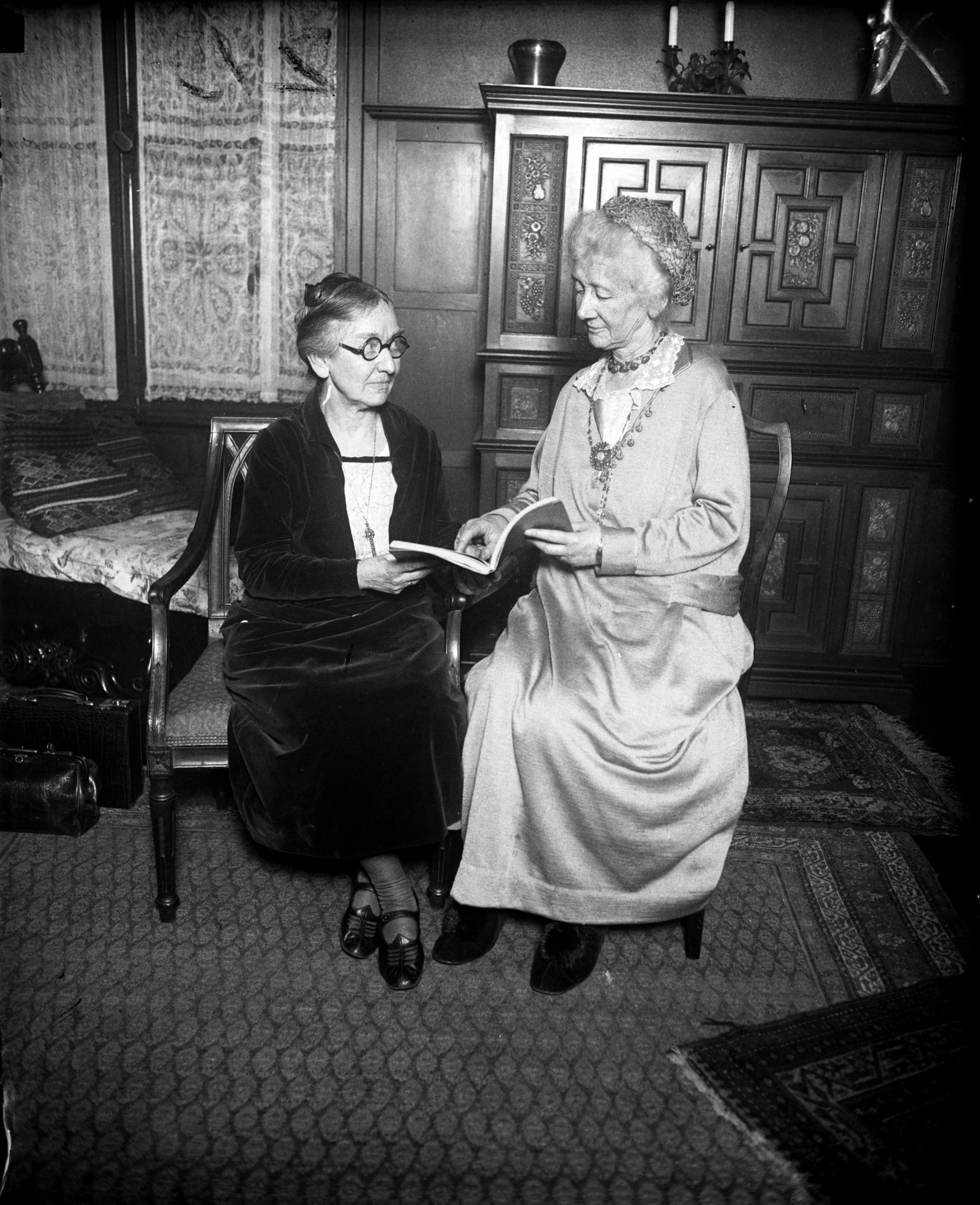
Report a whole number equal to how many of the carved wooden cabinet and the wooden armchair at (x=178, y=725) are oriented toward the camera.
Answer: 2

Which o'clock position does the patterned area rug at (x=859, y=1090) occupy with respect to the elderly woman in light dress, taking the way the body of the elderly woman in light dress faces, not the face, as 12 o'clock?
The patterned area rug is roughly at 9 o'clock from the elderly woman in light dress.

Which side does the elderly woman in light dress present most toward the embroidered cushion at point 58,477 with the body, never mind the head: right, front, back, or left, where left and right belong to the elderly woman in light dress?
right

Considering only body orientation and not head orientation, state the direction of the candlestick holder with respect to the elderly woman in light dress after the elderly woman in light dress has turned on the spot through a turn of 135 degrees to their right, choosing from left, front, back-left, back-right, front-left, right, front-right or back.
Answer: front

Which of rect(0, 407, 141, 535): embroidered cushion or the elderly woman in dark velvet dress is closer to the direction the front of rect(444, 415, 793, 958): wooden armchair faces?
the elderly woman in dark velvet dress

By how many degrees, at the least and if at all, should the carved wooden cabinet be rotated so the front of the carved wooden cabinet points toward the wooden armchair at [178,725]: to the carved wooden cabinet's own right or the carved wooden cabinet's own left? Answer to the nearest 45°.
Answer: approximately 45° to the carved wooden cabinet's own right

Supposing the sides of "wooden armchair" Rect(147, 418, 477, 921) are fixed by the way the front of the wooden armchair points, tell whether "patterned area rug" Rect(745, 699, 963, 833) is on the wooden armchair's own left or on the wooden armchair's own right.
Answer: on the wooden armchair's own left

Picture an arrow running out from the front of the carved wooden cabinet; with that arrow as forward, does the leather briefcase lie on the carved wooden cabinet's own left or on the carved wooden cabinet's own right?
on the carved wooden cabinet's own right

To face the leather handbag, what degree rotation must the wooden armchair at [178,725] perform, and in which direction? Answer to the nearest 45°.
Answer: approximately 135° to its right
